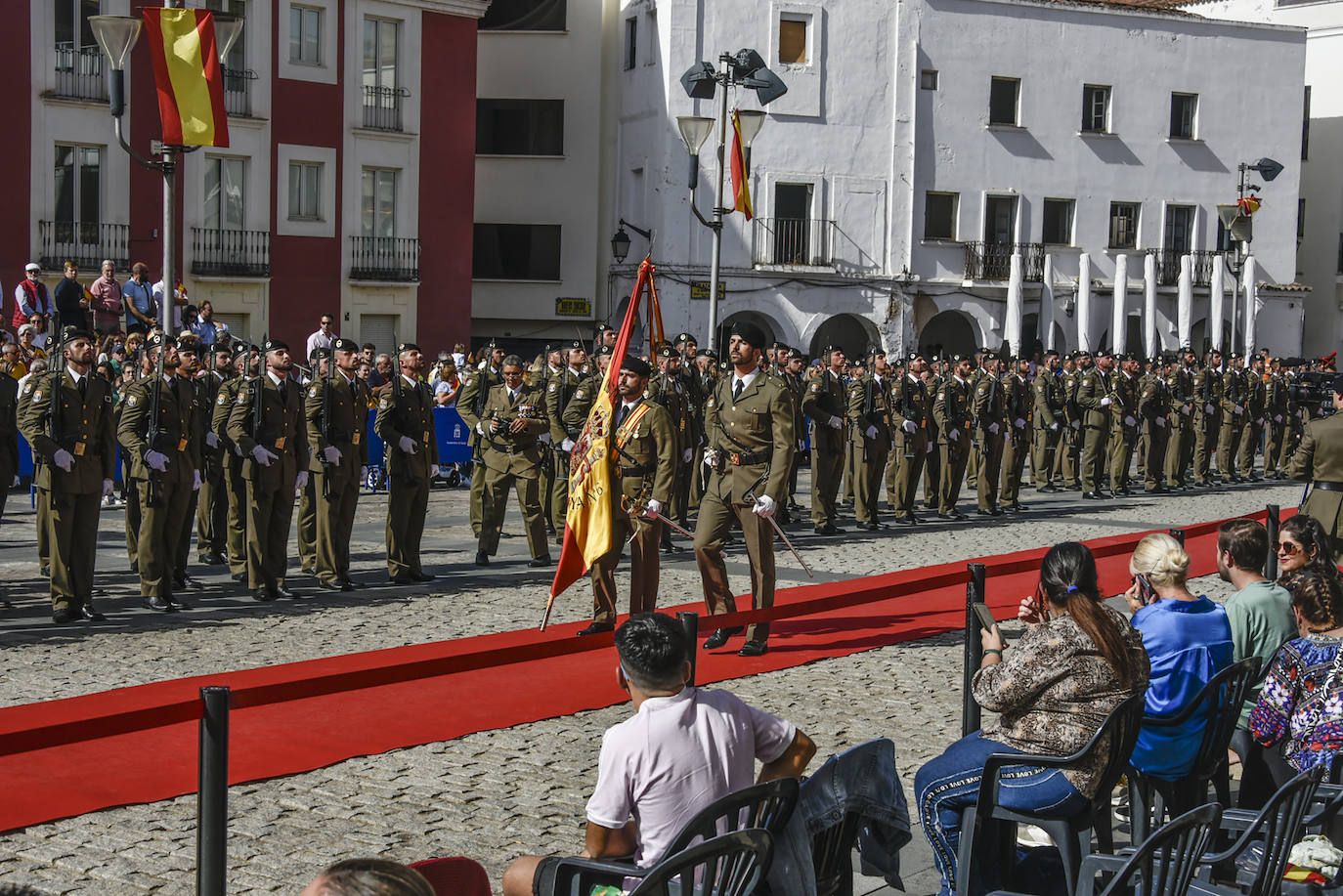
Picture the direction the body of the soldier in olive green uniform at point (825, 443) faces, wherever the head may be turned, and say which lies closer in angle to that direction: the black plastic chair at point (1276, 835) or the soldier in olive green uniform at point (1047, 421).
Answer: the black plastic chair

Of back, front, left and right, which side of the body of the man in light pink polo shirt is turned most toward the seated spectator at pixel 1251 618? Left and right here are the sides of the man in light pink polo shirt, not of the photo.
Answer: right

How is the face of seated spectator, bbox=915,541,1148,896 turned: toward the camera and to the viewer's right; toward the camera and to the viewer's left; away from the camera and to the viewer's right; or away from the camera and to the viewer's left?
away from the camera and to the viewer's left

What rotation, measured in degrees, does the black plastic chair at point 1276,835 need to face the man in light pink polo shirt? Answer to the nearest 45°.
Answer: approximately 45° to its left

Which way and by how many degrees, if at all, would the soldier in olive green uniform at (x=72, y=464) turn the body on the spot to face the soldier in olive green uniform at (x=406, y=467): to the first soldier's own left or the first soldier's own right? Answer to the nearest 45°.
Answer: approximately 90° to the first soldier's own left

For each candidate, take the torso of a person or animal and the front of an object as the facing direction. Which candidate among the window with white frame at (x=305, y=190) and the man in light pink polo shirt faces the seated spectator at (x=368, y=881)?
the window with white frame

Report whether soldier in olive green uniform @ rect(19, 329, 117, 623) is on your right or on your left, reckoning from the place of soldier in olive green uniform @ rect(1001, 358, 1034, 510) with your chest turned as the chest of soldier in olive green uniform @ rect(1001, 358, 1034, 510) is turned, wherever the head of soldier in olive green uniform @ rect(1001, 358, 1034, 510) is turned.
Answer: on your right

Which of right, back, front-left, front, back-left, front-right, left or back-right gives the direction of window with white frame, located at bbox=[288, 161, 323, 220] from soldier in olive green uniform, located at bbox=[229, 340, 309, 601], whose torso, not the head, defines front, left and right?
back-left

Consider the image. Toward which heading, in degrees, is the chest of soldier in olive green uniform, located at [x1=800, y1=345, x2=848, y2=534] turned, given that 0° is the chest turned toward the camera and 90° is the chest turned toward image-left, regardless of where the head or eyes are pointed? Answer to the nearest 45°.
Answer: approximately 315°

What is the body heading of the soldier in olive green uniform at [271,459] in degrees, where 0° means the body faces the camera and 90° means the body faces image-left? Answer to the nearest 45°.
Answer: approximately 315°

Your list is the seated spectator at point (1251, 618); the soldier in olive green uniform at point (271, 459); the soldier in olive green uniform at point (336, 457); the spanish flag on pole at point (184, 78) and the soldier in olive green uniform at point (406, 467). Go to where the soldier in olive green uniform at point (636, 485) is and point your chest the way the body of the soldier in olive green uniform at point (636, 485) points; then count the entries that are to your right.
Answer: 4
